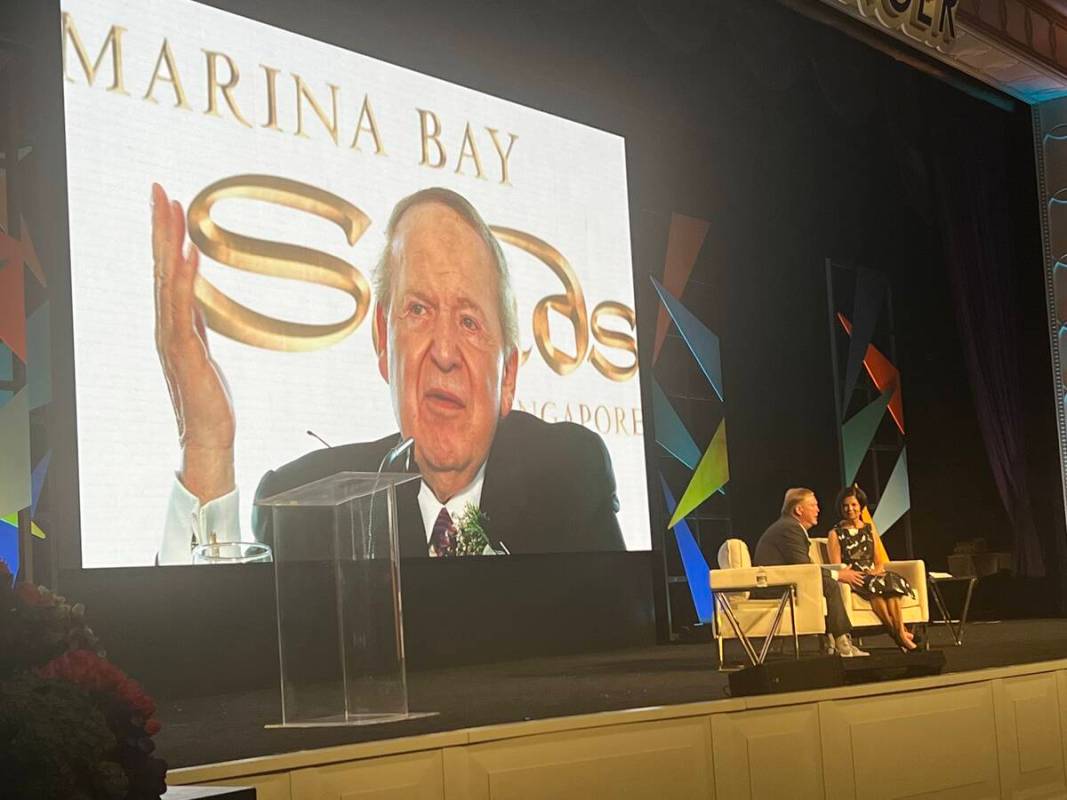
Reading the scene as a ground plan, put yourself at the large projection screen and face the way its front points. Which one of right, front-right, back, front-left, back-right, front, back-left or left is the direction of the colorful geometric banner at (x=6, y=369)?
right

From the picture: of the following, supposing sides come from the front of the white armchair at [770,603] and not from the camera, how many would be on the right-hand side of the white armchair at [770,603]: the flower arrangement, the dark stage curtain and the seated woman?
1

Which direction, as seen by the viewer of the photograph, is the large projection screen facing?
facing the viewer and to the right of the viewer

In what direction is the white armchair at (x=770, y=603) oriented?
to the viewer's right

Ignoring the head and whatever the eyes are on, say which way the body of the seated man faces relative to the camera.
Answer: to the viewer's right

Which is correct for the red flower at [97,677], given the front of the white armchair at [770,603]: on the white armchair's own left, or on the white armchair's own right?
on the white armchair's own right

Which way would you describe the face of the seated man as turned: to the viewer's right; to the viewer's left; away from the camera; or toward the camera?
to the viewer's right

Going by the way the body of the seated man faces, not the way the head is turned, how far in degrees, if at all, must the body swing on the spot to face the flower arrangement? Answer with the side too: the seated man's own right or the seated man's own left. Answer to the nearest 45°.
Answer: approximately 90° to the seated man's own right

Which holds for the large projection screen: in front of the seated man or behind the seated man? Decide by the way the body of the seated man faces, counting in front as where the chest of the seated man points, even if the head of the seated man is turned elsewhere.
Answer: behind

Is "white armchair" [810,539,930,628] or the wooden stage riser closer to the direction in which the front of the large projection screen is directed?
the wooden stage riser

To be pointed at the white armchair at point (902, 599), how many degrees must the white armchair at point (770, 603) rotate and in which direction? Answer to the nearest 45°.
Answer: approximately 45° to its left
